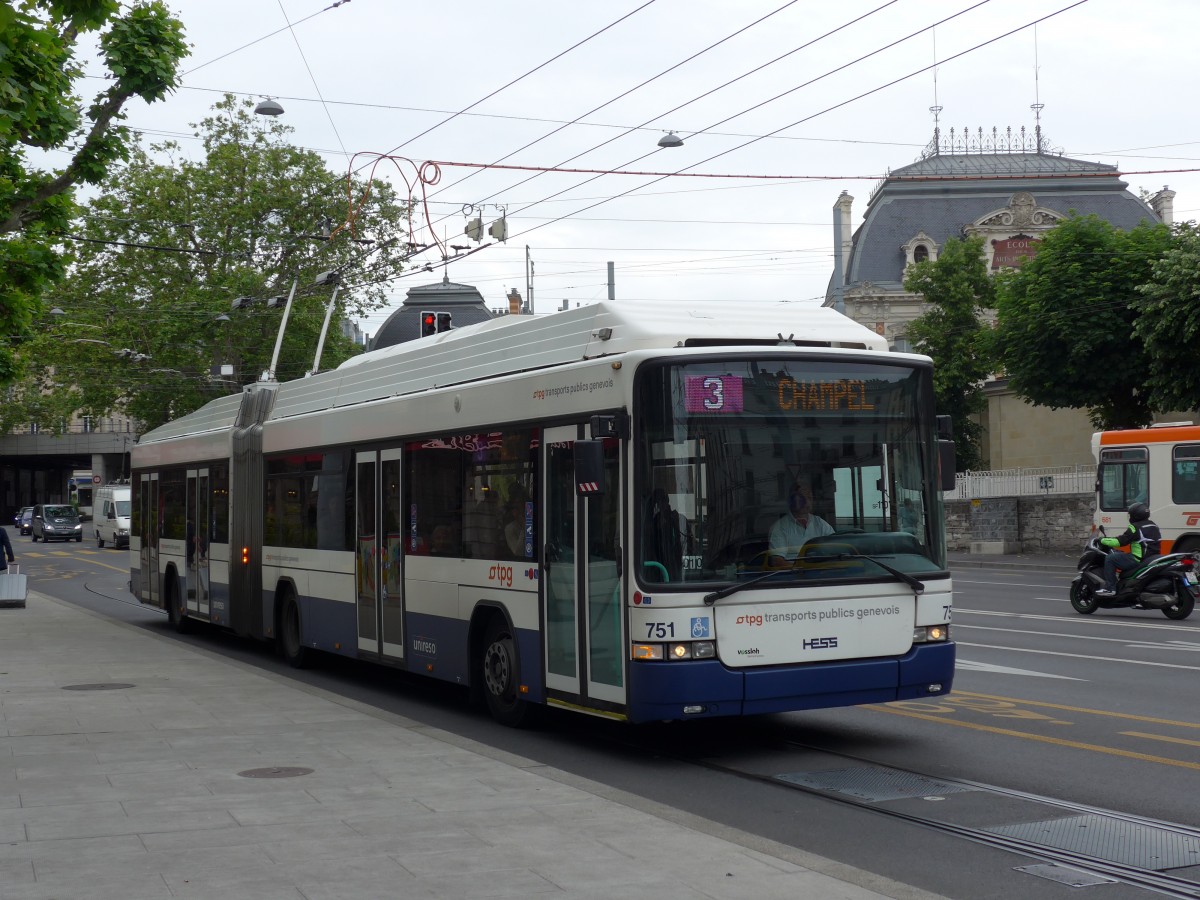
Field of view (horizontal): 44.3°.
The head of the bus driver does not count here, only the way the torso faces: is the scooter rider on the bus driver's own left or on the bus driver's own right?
on the bus driver's own left

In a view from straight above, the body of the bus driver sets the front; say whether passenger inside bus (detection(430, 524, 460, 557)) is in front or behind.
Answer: behind

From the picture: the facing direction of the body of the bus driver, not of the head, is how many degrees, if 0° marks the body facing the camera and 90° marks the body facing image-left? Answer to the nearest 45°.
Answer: approximately 315°

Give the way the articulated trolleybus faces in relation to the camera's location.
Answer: facing the viewer and to the right of the viewer

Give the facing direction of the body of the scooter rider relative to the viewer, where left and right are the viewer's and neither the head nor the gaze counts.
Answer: facing away from the viewer and to the left of the viewer

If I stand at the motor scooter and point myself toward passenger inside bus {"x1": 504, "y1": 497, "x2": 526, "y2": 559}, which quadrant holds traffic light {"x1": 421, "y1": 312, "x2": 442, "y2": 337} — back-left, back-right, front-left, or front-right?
front-right
